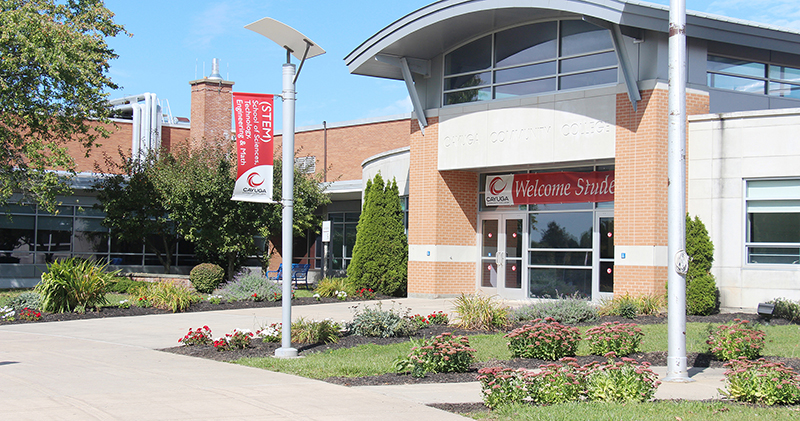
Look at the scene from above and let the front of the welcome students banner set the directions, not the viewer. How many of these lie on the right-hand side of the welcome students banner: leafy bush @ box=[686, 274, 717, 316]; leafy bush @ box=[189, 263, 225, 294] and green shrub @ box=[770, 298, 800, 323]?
1

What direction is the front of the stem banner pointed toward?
toward the camera

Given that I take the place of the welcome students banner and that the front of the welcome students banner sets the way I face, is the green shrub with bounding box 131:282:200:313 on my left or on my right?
on my right

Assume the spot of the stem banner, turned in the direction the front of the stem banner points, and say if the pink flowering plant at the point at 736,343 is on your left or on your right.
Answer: on your left

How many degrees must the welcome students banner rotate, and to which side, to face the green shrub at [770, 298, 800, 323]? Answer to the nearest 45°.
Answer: approximately 45° to its left

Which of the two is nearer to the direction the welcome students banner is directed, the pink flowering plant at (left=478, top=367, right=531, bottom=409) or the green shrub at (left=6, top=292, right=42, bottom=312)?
the pink flowering plant

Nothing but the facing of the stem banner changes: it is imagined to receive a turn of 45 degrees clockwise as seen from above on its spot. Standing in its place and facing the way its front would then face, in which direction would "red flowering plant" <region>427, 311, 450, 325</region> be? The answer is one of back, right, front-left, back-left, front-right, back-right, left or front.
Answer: back

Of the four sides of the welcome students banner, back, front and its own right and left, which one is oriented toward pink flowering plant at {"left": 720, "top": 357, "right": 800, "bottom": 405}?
front

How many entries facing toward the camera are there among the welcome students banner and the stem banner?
2

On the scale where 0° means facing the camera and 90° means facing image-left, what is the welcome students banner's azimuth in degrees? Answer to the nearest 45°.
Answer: approximately 0°

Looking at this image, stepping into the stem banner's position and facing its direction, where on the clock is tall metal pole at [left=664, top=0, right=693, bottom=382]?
The tall metal pole is roughly at 10 o'clock from the stem banner.

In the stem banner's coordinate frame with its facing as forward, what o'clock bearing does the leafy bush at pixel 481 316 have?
The leafy bush is roughly at 8 o'clock from the stem banner.

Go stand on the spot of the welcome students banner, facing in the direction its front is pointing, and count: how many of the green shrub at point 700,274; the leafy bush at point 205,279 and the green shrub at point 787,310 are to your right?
1

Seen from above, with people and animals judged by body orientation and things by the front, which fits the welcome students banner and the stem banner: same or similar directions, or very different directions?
same or similar directions

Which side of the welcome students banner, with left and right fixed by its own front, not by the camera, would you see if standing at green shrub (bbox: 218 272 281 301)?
right

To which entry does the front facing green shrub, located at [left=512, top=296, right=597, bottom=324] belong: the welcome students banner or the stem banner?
the welcome students banner
